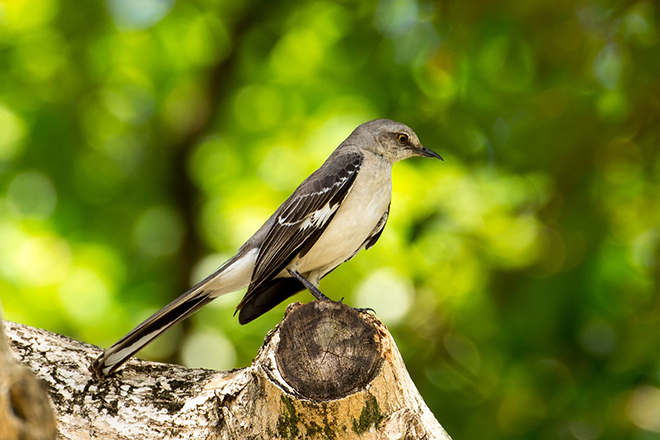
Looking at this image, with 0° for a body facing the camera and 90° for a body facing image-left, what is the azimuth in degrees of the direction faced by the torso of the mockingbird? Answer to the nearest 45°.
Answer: approximately 270°
